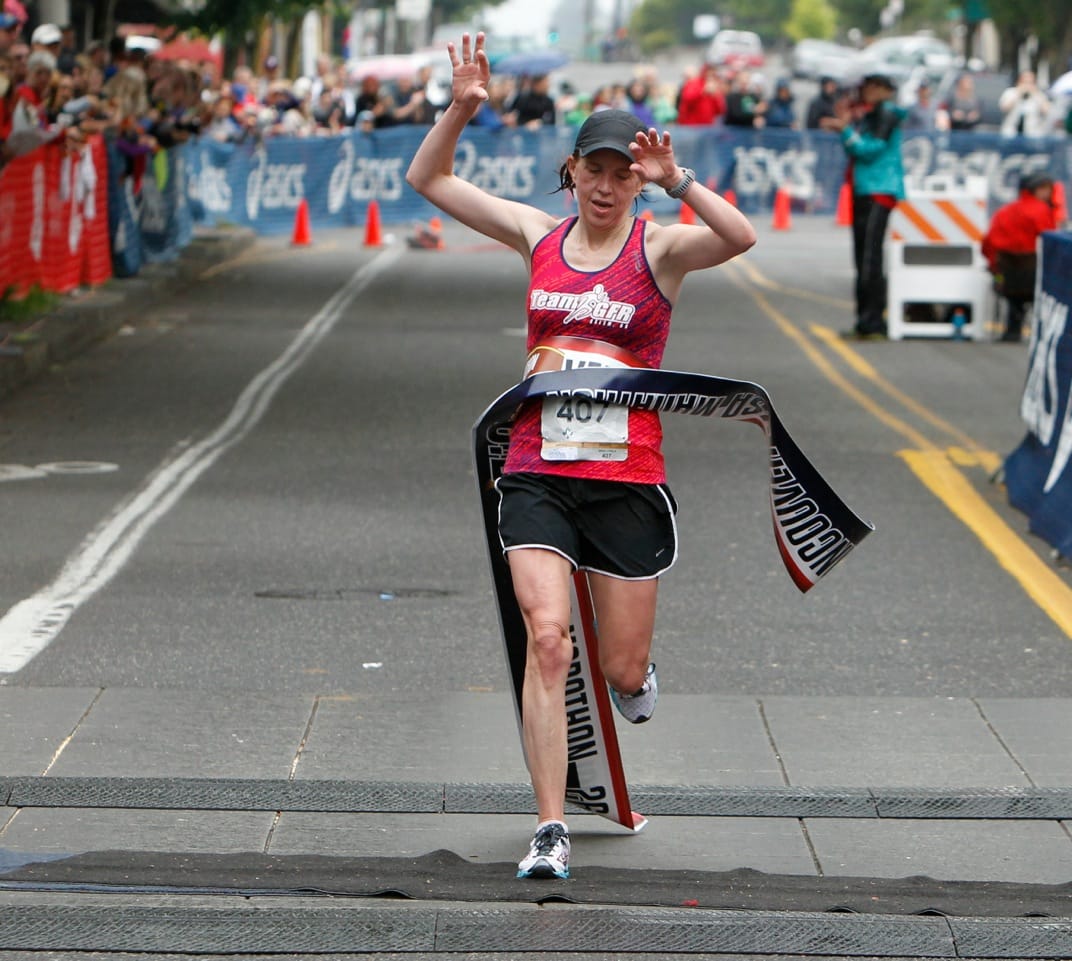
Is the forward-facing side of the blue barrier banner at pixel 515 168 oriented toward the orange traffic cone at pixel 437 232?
yes

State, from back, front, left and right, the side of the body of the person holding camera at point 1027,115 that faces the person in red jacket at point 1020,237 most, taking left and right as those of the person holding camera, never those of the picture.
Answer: front

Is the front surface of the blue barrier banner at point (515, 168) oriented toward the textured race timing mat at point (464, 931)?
yes

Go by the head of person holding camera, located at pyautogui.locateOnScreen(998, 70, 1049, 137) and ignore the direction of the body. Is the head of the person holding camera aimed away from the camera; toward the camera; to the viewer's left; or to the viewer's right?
toward the camera

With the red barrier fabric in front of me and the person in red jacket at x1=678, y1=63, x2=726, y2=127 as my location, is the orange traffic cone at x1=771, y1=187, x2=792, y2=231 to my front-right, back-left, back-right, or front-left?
front-left

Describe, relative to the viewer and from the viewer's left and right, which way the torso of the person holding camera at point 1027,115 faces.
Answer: facing the viewer

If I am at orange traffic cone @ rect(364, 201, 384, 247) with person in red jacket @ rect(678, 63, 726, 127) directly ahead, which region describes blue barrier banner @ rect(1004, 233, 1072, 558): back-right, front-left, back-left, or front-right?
back-right

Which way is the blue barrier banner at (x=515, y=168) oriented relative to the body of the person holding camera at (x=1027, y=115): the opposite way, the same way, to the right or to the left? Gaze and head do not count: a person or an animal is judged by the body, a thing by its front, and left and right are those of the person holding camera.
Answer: the same way

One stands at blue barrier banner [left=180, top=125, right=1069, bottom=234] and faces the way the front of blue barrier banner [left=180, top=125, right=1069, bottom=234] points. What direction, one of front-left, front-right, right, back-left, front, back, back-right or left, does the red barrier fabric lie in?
front

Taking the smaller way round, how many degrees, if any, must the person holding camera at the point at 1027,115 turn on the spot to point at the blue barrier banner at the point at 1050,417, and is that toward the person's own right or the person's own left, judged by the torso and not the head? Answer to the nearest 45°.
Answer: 0° — they already face it

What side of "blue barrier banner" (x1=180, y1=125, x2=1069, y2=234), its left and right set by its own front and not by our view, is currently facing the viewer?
front

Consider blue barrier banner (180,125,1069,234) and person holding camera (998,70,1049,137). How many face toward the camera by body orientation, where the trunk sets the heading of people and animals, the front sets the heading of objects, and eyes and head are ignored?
2
